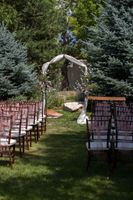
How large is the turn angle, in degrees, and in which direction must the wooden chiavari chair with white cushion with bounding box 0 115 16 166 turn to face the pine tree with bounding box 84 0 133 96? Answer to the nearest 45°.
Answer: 0° — it already faces it

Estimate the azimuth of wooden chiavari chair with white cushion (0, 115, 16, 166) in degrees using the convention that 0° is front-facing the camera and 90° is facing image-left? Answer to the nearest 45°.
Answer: approximately 225°

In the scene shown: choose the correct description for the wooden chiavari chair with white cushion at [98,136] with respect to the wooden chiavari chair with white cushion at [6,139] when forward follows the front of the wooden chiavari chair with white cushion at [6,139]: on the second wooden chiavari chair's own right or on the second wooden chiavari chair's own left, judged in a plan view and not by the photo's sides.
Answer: on the second wooden chiavari chair's own right

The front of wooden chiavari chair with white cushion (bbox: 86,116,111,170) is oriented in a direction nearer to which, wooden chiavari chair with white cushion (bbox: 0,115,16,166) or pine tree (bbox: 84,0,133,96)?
the pine tree

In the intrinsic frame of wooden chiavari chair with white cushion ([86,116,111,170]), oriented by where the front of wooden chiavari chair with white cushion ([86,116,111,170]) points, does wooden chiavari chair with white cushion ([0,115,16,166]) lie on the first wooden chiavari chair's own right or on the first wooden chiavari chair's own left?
on the first wooden chiavari chair's own left

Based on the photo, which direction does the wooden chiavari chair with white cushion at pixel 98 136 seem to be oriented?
away from the camera
